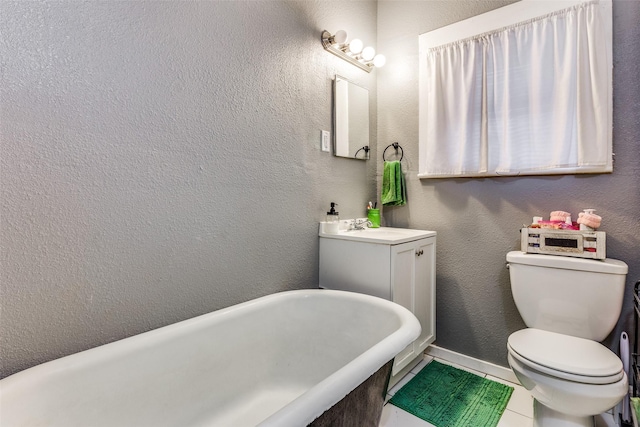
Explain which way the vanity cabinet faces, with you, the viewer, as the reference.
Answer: facing the viewer and to the right of the viewer

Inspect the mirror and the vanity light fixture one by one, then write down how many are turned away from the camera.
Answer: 0

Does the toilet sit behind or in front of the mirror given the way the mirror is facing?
in front

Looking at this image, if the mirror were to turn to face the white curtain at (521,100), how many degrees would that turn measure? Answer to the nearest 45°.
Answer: approximately 45° to its left

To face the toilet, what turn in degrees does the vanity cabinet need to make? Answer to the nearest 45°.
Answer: approximately 45° to its left

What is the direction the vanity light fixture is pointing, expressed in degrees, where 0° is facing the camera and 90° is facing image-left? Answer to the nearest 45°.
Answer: approximately 315°

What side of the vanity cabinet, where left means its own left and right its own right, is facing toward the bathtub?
right

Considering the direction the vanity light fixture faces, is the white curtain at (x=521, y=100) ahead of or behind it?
ahead
